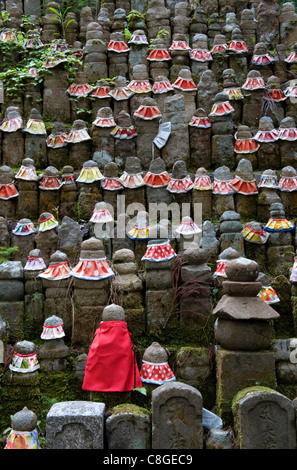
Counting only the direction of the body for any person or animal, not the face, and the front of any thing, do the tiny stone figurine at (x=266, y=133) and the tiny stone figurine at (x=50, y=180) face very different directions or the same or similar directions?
same or similar directions

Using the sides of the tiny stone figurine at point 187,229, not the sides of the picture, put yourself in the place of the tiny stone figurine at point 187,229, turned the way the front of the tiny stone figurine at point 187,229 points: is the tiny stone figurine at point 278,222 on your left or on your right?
on your left

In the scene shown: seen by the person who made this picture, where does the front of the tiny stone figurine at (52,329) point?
facing the viewer

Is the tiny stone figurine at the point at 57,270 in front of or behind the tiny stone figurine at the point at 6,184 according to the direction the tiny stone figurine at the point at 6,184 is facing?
in front

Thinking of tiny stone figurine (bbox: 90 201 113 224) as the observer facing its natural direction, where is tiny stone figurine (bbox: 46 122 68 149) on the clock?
tiny stone figurine (bbox: 46 122 68 149) is roughly at 5 o'clock from tiny stone figurine (bbox: 90 201 113 224).

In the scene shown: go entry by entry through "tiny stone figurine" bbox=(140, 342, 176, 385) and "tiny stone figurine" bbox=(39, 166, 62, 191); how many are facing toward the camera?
2

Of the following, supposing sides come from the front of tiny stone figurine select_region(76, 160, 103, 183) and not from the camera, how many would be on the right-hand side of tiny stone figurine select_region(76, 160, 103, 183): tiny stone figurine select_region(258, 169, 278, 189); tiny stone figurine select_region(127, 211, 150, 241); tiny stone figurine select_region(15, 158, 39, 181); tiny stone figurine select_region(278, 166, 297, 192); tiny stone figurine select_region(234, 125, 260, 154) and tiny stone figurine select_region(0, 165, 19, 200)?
2

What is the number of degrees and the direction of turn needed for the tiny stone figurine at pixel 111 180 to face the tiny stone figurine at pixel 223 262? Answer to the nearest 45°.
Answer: approximately 45° to its left

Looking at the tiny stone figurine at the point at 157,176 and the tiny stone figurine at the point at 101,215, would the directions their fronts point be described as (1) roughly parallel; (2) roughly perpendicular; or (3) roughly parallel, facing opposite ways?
roughly parallel

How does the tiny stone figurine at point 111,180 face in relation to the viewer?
toward the camera

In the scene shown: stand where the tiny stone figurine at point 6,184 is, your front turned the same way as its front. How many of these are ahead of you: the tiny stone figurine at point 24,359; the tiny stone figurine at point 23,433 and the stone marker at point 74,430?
3

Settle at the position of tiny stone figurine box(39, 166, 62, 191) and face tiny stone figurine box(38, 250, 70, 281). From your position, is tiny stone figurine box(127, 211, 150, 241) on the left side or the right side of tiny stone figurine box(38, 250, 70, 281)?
left

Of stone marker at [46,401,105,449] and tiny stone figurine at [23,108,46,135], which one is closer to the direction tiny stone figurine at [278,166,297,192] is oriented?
the stone marker

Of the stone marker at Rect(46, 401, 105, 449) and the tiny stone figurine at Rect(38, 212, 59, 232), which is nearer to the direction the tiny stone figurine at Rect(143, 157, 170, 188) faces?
the stone marker

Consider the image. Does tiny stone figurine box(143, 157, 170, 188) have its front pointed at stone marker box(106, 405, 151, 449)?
yes

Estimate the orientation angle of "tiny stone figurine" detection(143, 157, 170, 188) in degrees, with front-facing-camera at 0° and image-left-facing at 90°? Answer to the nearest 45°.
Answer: approximately 0°

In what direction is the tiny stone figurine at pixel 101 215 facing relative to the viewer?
toward the camera

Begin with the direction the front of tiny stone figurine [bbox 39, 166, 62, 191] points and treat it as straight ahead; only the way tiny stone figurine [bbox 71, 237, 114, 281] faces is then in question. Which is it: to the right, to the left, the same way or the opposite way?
the same way

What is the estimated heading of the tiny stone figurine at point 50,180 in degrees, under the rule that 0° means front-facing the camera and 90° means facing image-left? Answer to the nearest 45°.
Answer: approximately 0°

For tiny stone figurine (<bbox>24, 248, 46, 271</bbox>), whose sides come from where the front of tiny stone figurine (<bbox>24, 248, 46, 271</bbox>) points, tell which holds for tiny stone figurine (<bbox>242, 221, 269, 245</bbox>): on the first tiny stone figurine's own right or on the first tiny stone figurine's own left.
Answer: on the first tiny stone figurine's own left

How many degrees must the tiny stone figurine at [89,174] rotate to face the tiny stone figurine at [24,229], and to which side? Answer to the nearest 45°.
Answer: approximately 45° to its right
